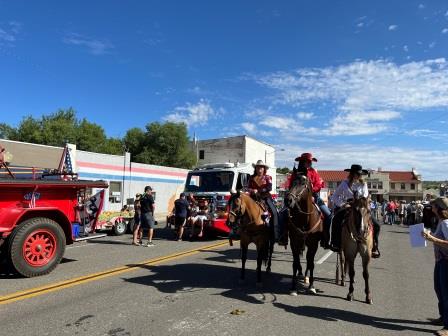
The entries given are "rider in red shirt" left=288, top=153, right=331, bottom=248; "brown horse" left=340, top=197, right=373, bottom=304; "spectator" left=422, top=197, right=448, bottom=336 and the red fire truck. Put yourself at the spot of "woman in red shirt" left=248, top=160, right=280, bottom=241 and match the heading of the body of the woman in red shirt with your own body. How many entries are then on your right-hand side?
1

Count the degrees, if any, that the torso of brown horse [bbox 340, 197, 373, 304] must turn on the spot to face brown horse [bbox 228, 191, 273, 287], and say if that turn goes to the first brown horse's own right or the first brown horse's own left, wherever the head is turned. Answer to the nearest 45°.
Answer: approximately 90° to the first brown horse's own right

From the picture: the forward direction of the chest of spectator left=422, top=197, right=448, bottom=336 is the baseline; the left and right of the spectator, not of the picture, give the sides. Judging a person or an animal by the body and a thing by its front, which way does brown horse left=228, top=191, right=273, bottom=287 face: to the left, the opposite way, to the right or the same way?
to the left

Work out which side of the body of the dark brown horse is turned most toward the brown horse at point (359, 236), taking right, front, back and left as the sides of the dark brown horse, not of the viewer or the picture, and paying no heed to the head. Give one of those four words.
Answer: left

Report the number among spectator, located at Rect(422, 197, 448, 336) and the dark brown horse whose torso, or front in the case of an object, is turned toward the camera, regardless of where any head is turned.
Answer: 1

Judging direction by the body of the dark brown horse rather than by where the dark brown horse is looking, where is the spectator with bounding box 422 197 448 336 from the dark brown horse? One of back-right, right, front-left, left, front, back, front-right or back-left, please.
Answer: front-left

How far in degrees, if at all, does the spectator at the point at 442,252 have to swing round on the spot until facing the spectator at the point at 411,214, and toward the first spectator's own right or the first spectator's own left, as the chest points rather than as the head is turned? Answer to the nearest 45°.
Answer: approximately 90° to the first spectator's own right

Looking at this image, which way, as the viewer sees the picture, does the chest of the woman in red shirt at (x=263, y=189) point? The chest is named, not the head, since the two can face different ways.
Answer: toward the camera

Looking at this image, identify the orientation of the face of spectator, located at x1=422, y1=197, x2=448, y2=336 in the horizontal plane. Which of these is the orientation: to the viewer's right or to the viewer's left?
to the viewer's left

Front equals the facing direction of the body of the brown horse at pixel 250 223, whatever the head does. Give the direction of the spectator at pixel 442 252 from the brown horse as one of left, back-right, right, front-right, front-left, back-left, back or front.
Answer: left

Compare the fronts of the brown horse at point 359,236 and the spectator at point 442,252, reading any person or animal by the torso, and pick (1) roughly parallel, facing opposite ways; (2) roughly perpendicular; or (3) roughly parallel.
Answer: roughly perpendicular

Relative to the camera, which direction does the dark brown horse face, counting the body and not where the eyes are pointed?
toward the camera

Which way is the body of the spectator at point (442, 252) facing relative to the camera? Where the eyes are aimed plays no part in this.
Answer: to the viewer's left

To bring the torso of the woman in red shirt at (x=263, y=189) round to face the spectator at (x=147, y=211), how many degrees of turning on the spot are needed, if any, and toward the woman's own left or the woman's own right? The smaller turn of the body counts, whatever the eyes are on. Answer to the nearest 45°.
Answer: approximately 135° to the woman's own right
